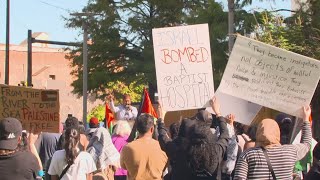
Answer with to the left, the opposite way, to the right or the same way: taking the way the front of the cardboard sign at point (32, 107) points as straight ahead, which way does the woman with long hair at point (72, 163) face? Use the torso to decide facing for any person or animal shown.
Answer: the opposite way

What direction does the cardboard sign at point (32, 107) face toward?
toward the camera

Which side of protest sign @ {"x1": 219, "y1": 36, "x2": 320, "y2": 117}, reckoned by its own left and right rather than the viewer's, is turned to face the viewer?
front

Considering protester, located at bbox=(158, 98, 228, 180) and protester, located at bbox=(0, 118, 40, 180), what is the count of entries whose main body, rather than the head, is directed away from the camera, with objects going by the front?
2

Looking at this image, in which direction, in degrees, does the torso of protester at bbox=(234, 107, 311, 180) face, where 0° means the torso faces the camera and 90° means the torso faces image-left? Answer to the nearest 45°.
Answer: approximately 180°

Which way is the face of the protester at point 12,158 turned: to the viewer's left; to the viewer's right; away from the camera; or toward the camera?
away from the camera

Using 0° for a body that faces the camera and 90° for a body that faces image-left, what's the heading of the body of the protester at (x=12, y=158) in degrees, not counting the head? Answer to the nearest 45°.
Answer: approximately 180°

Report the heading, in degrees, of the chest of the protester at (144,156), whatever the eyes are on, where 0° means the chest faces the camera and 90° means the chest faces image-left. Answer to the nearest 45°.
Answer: approximately 180°

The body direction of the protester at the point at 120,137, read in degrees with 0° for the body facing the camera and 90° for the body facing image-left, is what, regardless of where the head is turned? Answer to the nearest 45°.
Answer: approximately 180°

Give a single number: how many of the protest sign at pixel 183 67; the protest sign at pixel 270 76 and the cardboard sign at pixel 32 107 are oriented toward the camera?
3

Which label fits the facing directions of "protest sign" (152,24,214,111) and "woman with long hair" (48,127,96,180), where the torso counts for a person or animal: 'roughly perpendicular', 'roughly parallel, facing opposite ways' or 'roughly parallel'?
roughly parallel, facing opposite ways

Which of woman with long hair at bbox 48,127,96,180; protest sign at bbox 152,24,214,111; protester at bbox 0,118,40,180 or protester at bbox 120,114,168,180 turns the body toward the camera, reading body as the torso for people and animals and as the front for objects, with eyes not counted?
the protest sign

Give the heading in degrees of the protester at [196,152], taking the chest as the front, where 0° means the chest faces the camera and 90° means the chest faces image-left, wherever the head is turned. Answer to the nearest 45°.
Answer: approximately 180°

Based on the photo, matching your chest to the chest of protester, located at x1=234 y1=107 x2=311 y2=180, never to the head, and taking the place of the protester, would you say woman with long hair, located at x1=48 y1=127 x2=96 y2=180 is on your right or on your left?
on your left

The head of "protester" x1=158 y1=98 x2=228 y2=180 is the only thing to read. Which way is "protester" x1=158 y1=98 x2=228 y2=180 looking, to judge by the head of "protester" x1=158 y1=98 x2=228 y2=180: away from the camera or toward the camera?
away from the camera
